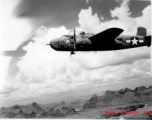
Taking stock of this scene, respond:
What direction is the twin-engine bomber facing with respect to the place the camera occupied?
facing to the left of the viewer
